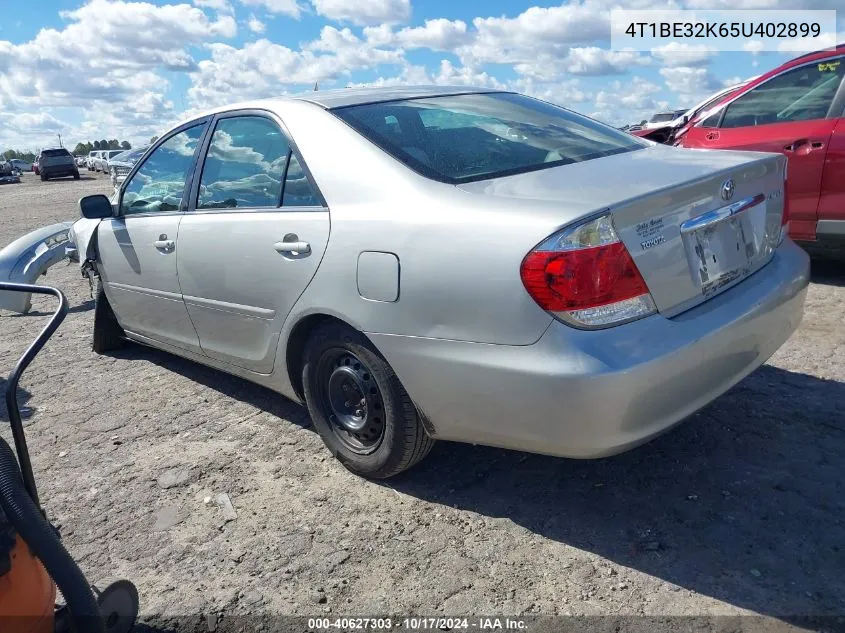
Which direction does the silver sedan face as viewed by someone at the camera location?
facing away from the viewer and to the left of the viewer

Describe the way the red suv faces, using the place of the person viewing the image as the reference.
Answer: facing to the left of the viewer

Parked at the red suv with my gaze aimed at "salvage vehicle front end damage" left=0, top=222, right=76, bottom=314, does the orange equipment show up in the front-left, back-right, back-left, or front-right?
front-left

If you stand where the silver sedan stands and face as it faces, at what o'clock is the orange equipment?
The orange equipment is roughly at 9 o'clock from the silver sedan.

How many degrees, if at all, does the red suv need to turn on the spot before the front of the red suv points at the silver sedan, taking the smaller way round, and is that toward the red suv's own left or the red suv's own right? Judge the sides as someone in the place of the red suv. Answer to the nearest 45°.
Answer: approximately 90° to the red suv's own left

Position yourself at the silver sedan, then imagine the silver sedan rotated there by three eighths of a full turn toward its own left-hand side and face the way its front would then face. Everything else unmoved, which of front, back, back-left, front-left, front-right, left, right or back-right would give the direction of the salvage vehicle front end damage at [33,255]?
back-right

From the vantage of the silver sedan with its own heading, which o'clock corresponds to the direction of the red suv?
The red suv is roughly at 3 o'clock from the silver sedan.

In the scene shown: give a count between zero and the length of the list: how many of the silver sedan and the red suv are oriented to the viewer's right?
0

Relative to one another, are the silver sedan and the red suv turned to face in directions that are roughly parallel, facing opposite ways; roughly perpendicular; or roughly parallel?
roughly parallel
